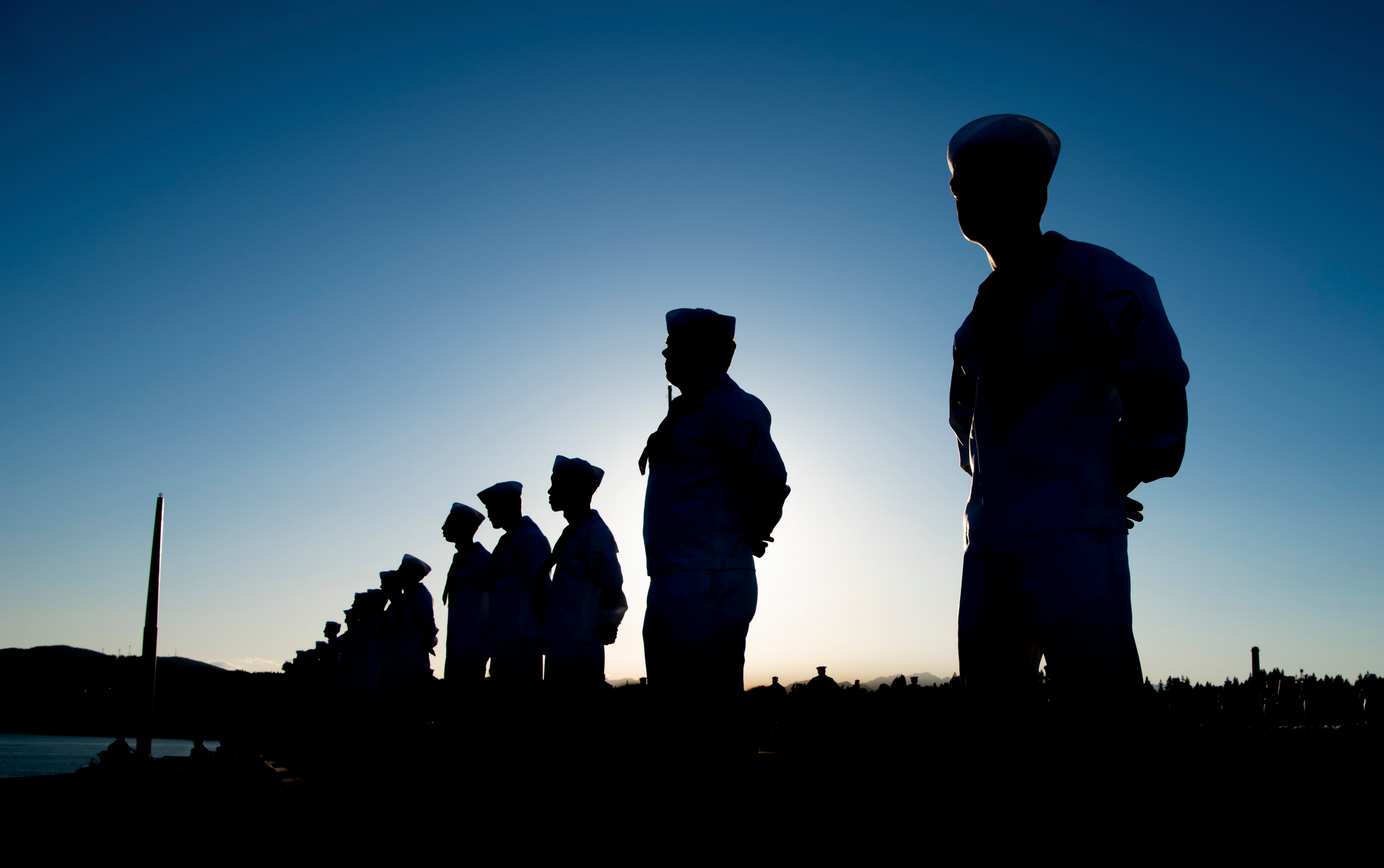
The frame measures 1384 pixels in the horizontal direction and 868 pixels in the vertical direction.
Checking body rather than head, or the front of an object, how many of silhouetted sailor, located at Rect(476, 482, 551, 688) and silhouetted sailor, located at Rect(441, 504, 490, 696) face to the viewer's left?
2

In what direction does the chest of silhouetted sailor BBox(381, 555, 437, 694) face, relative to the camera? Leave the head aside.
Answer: to the viewer's left

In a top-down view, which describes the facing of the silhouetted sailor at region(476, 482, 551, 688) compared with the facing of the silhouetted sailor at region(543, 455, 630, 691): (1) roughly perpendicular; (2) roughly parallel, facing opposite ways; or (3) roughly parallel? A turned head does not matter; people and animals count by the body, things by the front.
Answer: roughly parallel

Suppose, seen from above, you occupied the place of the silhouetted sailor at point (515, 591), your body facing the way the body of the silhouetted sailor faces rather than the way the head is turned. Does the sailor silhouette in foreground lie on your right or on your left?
on your left

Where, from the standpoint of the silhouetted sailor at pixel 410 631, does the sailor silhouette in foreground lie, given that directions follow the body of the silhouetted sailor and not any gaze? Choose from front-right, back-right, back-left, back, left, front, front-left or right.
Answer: left

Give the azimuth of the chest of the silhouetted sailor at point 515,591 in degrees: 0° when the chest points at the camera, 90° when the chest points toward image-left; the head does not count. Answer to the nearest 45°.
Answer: approximately 90°

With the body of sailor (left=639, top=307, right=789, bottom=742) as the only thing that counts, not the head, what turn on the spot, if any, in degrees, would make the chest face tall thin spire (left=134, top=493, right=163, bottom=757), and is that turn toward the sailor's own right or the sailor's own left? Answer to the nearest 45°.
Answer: approximately 45° to the sailor's own right

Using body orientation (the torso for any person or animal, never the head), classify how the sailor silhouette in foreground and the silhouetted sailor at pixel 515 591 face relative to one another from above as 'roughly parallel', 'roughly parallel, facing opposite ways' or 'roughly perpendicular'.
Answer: roughly parallel

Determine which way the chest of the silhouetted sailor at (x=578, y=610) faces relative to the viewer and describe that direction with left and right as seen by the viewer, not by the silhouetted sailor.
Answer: facing to the left of the viewer

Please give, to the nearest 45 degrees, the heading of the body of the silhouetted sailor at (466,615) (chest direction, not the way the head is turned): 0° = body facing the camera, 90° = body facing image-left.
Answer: approximately 90°

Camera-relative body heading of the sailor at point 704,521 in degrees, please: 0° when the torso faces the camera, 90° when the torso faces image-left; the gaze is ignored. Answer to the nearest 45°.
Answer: approximately 90°

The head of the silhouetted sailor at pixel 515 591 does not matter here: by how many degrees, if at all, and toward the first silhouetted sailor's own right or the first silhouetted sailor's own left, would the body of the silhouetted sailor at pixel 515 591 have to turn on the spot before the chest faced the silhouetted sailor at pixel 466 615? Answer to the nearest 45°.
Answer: approximately 90° to the first silhouetted sailor's own right

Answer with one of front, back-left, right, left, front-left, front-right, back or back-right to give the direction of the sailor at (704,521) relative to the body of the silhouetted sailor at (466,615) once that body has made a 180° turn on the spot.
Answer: right
